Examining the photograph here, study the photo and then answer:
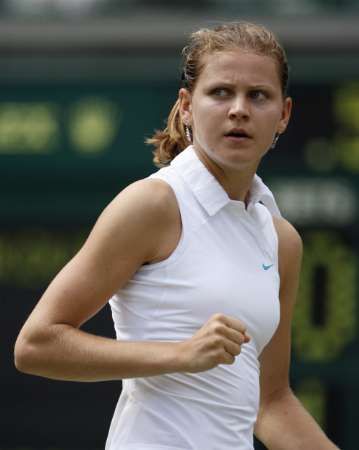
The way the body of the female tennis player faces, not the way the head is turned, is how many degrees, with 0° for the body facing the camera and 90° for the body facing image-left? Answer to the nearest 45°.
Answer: approximately 315°
